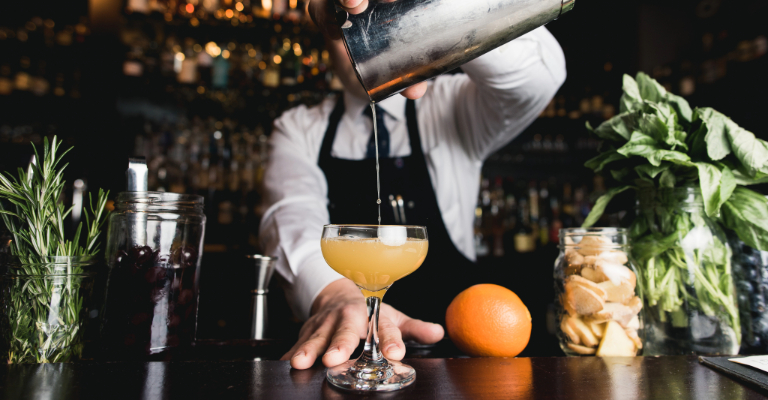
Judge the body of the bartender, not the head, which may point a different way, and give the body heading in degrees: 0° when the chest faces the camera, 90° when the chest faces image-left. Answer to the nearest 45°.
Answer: approximately 0°

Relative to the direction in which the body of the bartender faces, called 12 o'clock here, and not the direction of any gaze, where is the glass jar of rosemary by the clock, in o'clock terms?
The glass jar of rosemary is roughly at 1 o'clock from the bartender.

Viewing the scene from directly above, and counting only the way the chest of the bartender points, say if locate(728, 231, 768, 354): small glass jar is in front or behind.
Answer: in front

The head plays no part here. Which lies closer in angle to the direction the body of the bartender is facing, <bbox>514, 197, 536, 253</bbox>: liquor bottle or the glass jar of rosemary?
the glass jar of rosemary

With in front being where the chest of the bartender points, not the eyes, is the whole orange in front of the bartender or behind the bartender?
in front

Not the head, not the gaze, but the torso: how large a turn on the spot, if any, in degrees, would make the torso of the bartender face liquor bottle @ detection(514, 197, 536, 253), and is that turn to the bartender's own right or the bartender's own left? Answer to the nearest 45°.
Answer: approximately 135° to the bartender's own left

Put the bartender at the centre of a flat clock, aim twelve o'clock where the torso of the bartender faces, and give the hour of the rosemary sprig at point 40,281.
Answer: The rosemary sprig is roughly at 1 o'clock from the bartender.

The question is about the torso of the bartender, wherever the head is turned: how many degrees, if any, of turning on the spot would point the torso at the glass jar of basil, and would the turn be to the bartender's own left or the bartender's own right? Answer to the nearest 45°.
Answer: approximately 45° to the bartender's own left
